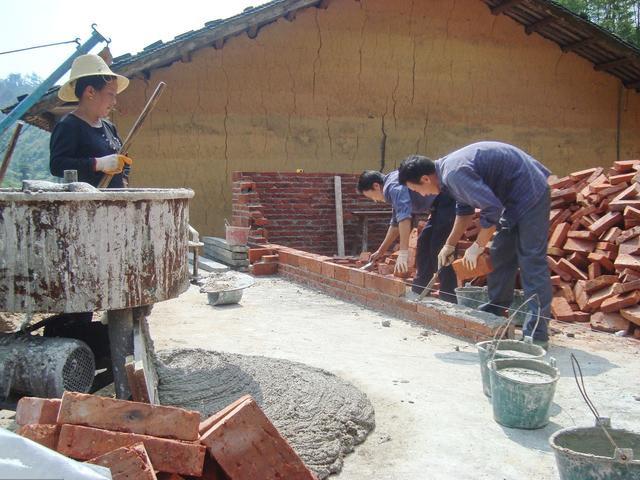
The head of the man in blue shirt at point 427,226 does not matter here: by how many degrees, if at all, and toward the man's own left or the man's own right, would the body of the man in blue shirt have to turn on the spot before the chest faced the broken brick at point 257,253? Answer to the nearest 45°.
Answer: approximately 45° to the man's own right

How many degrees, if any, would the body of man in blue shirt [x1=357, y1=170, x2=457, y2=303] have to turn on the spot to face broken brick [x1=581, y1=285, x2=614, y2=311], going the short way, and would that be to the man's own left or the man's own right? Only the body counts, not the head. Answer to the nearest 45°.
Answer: approximately 180°

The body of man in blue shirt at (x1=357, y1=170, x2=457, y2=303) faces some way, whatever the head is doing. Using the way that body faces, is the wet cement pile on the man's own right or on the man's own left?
on the man's own left

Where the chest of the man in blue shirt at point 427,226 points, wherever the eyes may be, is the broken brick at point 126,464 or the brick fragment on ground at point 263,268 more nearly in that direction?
the brick fragment on ground

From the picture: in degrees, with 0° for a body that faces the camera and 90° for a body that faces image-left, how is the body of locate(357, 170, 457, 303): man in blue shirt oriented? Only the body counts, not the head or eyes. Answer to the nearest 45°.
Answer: approximately 90°

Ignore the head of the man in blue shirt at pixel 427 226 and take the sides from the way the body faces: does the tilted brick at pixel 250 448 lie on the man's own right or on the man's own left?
on the man's own left

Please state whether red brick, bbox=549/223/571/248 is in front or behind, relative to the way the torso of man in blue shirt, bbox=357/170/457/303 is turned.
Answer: behind

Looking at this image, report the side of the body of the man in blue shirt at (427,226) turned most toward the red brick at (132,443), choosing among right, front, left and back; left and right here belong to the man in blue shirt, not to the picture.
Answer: left

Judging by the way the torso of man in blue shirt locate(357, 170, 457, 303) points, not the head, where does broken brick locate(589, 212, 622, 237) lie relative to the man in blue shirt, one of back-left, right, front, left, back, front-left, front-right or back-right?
back

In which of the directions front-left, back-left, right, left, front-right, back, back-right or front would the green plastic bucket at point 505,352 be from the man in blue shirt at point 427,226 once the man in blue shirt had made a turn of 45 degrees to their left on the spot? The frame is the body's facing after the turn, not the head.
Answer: front-left

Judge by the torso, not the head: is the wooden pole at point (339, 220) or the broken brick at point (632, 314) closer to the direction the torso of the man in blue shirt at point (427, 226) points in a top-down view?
the wooden pole

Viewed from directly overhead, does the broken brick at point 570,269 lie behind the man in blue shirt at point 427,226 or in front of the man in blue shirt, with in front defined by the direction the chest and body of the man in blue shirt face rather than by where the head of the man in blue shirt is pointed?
behind

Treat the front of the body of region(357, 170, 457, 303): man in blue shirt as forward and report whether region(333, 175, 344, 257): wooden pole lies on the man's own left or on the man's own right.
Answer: on the man's own right

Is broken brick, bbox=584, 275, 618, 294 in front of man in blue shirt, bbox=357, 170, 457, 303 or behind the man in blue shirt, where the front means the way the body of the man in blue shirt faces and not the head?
behind

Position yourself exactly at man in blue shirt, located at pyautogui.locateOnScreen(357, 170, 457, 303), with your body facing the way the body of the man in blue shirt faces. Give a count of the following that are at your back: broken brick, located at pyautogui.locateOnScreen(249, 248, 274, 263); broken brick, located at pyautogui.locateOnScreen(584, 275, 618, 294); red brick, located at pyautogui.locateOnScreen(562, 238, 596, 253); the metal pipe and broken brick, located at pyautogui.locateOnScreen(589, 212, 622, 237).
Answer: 3

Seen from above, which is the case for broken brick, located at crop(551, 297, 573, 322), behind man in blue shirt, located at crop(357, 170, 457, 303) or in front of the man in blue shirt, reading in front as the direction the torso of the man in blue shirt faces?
behind

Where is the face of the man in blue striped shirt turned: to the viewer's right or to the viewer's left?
to the viewer's left
